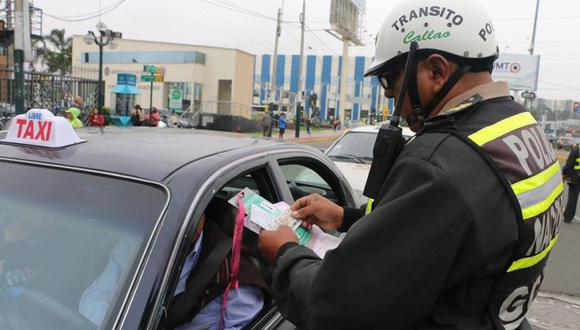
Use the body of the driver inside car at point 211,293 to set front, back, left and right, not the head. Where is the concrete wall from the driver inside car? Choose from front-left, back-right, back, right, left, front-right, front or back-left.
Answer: back-right

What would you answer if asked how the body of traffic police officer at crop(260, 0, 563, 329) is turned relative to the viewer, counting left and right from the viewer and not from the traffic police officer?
facing away from the viewer and to the left of the viewer

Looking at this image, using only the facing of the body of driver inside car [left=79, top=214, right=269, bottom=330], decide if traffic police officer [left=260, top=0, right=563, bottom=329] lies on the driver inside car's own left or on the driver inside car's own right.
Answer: on the driver inside car's own left

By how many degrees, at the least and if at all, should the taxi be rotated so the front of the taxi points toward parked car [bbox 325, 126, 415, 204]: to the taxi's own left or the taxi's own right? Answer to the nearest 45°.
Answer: approximately 180°

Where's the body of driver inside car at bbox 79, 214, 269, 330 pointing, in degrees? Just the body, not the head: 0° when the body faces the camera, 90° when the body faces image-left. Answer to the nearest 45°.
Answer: approximately 45°

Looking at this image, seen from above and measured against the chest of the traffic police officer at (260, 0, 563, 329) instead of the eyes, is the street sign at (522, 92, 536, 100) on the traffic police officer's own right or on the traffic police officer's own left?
on the traffic police officer's own right

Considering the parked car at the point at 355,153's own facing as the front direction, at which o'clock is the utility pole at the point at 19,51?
The utility pole is roughly at 2 o'clock from the parked car.
